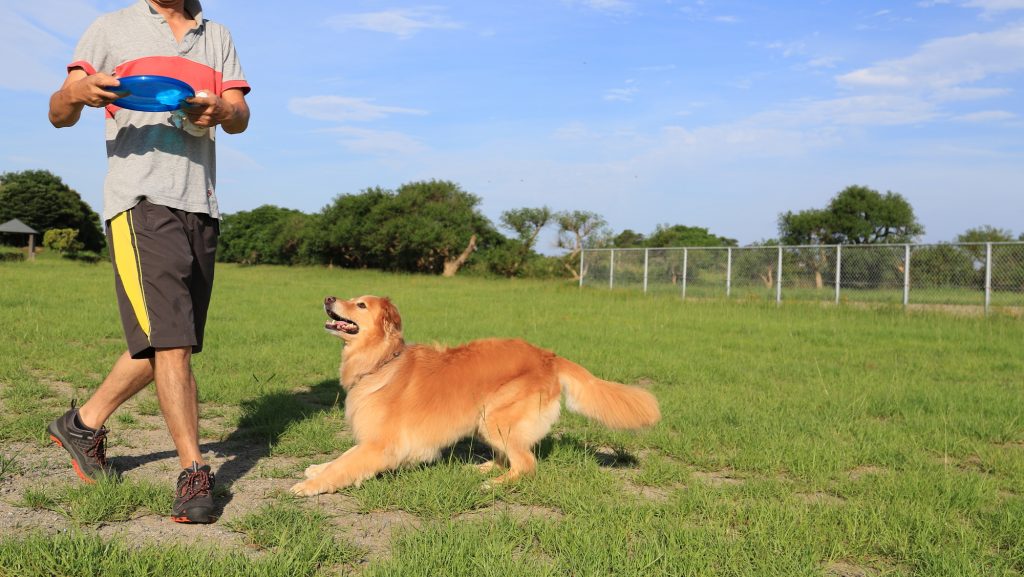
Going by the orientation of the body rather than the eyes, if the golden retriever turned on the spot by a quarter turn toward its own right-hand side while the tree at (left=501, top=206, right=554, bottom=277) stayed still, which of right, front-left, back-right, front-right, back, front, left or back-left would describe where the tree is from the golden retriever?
front

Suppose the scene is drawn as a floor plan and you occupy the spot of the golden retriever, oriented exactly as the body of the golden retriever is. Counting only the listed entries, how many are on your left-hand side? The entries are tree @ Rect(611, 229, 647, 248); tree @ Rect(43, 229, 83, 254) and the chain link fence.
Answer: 0

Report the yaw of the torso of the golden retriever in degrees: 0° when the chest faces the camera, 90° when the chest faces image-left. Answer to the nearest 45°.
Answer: approximately 90°

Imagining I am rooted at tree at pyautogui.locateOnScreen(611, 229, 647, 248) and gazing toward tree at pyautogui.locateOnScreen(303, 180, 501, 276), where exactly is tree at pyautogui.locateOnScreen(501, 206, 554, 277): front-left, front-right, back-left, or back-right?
front-left

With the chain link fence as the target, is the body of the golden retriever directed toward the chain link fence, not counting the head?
no

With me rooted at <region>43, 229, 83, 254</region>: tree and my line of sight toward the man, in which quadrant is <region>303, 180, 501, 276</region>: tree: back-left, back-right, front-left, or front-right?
front-left

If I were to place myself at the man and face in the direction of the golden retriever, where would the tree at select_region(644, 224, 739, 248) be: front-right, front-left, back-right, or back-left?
front-left

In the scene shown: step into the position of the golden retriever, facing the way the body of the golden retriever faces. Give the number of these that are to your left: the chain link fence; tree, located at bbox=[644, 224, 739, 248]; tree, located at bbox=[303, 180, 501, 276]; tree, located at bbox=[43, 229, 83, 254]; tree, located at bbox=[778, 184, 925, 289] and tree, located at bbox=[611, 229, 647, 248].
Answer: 0

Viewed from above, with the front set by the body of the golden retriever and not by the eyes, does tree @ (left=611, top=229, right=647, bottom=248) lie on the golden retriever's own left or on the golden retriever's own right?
on the golden retriever's own right

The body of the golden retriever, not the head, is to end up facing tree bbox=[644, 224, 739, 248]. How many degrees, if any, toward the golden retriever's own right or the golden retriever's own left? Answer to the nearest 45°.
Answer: approximately 90° to the golden retriever's own right

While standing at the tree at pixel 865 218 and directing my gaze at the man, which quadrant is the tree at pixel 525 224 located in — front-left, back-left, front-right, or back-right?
front-right

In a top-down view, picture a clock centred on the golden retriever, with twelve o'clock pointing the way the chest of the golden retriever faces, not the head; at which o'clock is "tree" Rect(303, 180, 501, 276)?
The tree is roughly at 3 o'clock from the golden retriever.

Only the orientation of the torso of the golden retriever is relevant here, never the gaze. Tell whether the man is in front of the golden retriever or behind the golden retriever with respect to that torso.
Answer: in front
